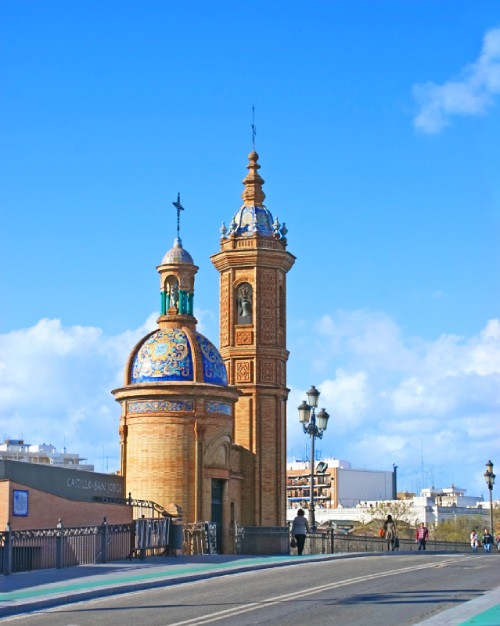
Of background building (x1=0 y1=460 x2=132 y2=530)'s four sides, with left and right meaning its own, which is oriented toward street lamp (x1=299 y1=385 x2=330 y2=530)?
left

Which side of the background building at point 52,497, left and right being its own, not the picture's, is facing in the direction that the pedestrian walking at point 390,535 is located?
left

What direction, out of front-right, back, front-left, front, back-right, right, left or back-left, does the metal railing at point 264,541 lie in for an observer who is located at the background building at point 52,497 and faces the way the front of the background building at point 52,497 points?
left

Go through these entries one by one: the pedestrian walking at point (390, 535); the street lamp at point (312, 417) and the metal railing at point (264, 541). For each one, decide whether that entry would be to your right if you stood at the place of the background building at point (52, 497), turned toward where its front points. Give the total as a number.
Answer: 0

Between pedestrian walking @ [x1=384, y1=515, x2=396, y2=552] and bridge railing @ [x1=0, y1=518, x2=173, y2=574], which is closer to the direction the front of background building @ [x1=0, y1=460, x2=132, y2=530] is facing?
the bridge railing

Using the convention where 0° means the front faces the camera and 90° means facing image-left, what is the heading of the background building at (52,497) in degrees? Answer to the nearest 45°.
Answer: approximately 315°

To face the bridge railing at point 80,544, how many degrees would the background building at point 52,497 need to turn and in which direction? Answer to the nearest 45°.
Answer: approximately 45° to its right
